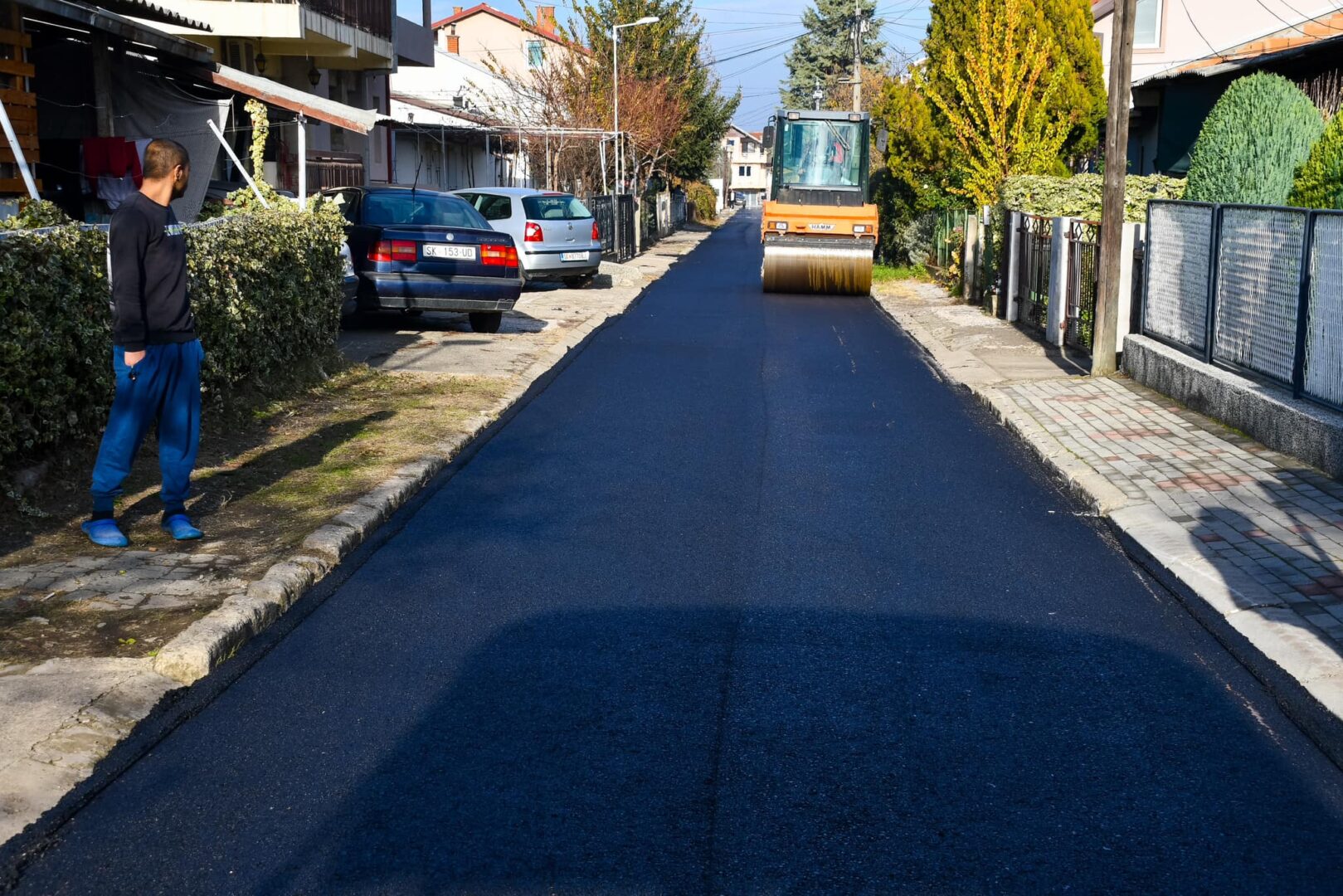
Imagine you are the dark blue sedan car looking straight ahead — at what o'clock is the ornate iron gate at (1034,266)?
The ornate iron gate is roughly at 4 o'clock from the dark blue sedan car.

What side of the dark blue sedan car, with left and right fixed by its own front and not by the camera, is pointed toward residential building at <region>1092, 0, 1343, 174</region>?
right

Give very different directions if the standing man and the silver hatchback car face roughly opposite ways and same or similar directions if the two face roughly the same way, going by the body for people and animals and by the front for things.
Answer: very different directions

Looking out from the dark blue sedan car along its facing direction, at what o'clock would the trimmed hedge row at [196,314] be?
The trimmed hedge row is roughly at 8 o'clock from the dark blue sedan car.

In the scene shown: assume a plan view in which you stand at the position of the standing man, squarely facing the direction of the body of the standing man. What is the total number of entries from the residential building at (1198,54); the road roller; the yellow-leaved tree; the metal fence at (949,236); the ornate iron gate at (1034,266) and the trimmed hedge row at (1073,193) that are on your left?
6

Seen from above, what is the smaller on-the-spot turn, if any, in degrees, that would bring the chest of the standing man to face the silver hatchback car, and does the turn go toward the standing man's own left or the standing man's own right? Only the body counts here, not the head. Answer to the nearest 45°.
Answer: approximately 135° to the standing man's own left

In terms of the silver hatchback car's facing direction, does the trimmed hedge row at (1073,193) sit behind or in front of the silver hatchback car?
behind

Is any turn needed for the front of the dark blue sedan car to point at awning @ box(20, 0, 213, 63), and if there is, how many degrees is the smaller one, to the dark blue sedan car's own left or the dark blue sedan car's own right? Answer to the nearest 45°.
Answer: approximately 90° to the dark blue sedan car's own left

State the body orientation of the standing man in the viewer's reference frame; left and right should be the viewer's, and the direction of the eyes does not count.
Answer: facing the viewer and to the right of the viewer

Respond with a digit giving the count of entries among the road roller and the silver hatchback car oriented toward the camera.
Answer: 1

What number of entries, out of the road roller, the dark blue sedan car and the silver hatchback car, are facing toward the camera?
1

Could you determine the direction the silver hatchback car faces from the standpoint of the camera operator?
facing away from the viewer and to the left of the viewer

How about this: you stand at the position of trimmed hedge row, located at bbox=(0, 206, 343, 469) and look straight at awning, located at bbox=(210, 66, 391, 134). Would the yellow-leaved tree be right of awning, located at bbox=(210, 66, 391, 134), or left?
right
